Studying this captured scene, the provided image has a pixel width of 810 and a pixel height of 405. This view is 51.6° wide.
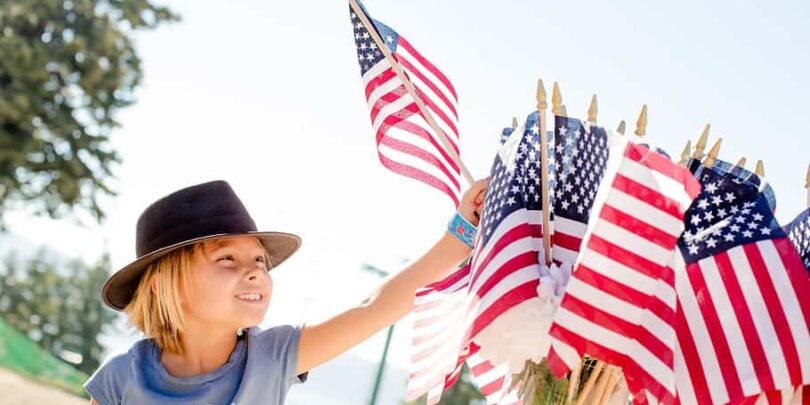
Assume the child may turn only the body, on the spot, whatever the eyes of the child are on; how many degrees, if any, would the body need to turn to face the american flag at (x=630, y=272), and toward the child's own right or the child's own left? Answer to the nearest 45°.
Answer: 0° — they already face it

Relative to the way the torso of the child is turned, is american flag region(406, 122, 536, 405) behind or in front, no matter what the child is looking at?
in front

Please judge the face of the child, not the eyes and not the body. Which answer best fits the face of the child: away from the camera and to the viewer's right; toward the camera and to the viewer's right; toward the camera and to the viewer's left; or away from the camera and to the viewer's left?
toward the camera and to the viewer's right

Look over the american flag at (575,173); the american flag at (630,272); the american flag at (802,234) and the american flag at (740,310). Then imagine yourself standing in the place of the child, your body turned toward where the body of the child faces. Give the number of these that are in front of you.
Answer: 4

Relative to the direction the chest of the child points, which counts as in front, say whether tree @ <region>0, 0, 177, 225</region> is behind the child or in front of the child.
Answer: behind

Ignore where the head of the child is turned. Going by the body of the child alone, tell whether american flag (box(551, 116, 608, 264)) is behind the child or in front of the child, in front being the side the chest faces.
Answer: in front

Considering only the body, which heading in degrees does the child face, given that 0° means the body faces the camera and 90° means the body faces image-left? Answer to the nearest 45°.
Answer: approximately 315°

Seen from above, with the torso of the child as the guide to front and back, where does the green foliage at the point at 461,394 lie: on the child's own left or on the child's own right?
on the child's own left
